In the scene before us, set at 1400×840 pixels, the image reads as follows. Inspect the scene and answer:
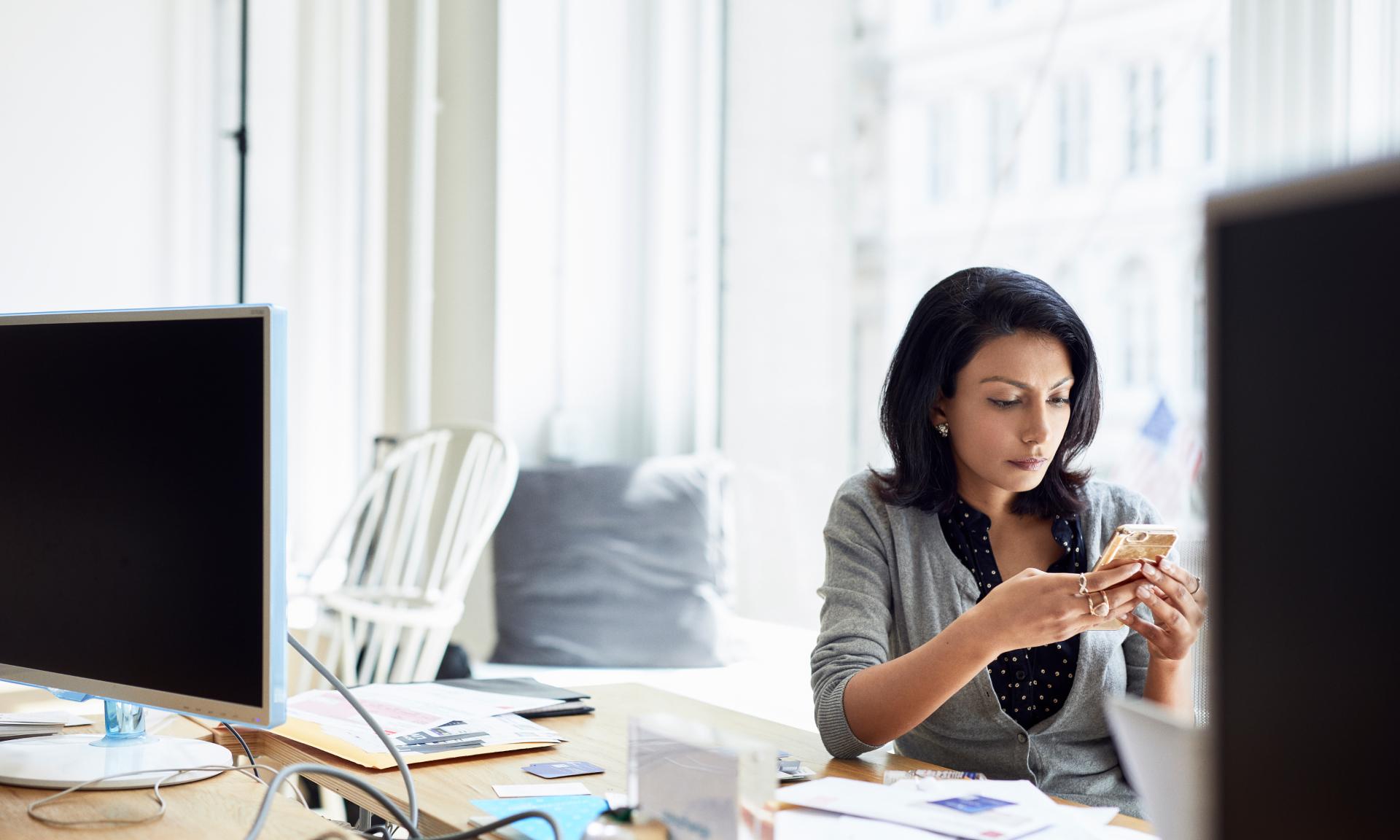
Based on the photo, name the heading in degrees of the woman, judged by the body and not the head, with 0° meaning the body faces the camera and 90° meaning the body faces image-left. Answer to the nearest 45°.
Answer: approximately 315°

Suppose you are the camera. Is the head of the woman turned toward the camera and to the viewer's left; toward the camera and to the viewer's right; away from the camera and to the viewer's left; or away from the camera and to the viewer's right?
toward the camera and to the viewer's right

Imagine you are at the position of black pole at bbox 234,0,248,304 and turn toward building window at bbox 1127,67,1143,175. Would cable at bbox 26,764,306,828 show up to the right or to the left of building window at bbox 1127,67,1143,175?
right

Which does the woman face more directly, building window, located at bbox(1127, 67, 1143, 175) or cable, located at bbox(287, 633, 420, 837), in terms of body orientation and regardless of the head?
the cable
